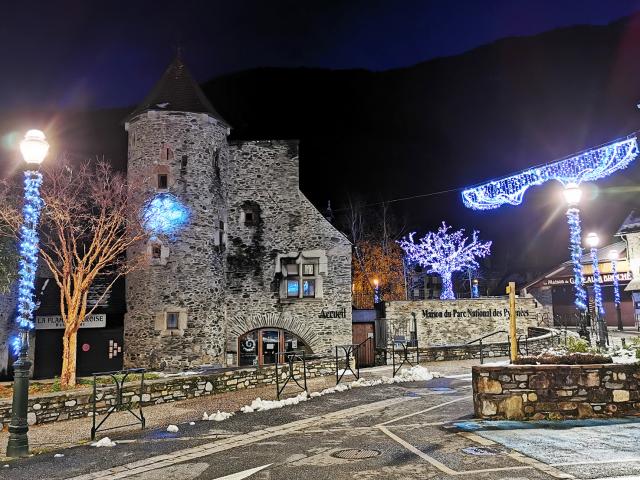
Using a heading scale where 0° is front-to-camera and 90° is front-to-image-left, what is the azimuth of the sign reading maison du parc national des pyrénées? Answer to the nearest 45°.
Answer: approximately 0°

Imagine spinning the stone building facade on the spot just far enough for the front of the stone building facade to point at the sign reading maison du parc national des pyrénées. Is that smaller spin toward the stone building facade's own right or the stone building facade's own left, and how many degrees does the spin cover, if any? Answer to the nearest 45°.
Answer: approximately 90° to the stone building facade's own left

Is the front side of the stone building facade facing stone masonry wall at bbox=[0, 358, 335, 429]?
yes

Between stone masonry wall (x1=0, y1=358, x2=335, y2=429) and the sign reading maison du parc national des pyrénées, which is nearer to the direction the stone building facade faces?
the stone masonry wall

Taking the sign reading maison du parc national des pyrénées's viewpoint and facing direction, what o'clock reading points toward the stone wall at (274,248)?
The stone wall is roughly at 2 o'clock from the sign reading maison du parc national des pyrénées.

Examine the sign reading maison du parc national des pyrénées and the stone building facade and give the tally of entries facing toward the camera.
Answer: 2
